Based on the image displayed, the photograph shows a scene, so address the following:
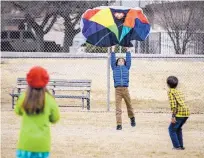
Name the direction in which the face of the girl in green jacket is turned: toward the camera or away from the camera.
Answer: away from the camera

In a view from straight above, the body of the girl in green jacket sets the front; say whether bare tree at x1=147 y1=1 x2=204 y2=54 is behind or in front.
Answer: in front

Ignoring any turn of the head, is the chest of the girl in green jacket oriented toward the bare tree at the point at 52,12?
yes

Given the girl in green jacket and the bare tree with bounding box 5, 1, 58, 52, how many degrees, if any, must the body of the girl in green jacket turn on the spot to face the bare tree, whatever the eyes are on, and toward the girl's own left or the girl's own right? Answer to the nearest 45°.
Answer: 0° — they already face it

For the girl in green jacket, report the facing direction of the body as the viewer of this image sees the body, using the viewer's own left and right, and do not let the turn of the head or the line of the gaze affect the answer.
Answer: facing away from the viewer

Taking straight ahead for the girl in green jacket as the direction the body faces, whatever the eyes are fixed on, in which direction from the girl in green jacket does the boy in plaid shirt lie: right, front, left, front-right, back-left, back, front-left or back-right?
front-right
